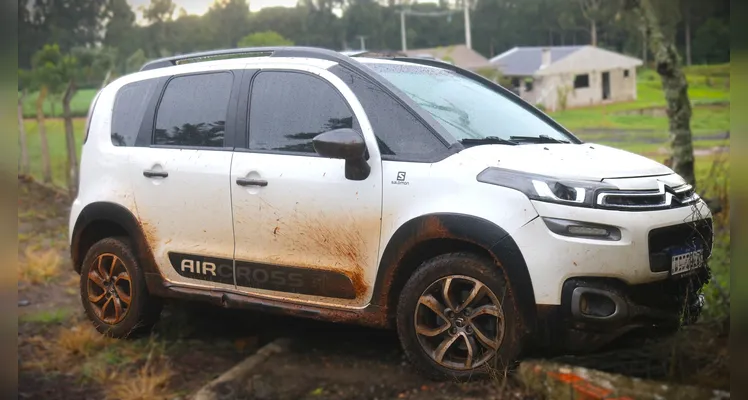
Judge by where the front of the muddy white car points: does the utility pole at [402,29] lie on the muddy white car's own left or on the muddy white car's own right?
on the muddy white car's own left

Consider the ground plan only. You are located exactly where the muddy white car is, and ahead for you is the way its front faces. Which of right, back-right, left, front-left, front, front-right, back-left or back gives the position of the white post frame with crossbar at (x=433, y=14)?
back-left

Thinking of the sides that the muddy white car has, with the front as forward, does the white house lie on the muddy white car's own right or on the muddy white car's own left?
on the muddy white car's own left

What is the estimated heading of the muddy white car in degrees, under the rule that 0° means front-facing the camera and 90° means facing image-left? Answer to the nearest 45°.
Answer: approximately 315°

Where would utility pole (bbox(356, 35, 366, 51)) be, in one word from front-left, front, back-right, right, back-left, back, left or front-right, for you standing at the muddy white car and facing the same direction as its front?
back-left
